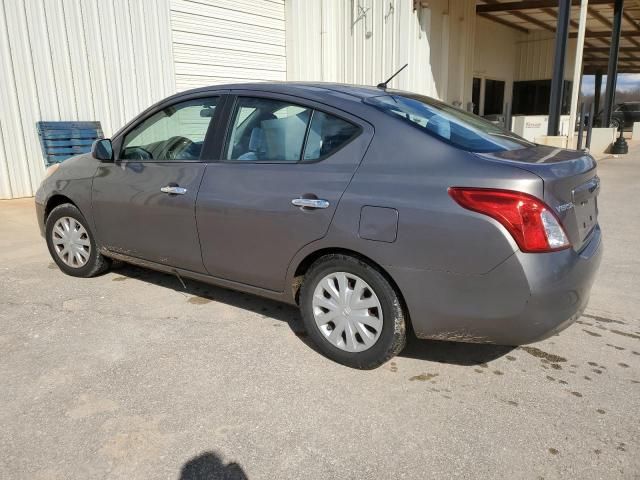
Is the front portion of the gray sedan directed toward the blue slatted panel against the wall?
yes

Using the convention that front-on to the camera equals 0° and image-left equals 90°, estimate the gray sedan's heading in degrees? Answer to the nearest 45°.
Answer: approximately 135°

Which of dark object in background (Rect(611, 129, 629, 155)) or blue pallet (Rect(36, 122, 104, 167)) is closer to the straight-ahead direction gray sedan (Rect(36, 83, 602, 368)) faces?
the blue pallet
